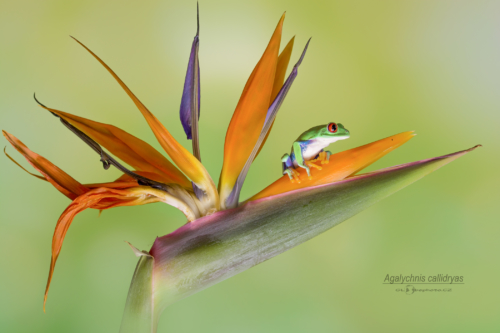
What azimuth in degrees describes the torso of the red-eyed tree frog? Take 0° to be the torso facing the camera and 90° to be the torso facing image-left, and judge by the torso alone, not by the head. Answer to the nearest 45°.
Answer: approximately 270°
